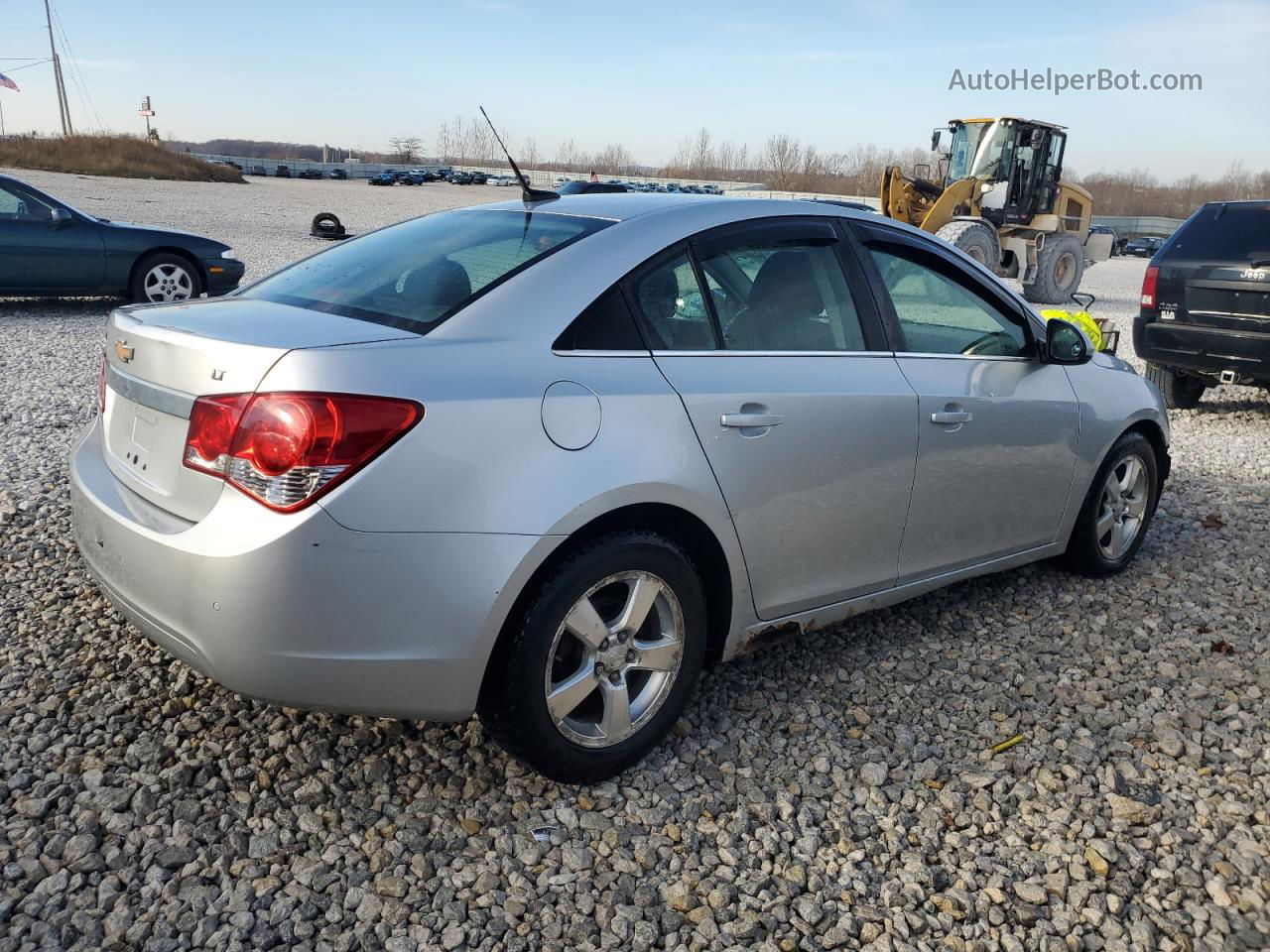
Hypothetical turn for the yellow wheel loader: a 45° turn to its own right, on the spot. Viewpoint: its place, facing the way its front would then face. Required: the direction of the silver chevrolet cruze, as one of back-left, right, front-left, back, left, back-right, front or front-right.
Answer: left

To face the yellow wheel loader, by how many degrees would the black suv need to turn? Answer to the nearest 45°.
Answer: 0° — it already faces it

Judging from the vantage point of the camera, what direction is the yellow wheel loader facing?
facing the viewer and to the left of the viewer

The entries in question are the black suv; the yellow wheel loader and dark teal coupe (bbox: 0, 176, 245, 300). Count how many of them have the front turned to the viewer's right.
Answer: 1

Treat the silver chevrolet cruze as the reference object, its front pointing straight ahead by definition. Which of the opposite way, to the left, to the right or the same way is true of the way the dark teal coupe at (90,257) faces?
the same way

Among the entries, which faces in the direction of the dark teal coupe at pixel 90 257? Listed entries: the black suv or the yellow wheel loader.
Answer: the yellow wheel loader

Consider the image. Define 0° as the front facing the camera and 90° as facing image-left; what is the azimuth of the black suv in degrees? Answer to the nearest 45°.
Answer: approximately 180°

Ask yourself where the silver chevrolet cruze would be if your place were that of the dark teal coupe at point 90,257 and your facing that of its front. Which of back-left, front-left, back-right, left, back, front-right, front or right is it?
right

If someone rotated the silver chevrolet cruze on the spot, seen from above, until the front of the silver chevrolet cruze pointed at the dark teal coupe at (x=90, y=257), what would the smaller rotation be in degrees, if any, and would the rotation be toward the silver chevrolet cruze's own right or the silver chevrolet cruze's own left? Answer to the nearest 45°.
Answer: approximately 90° to the silver chevrolet cruze's own left

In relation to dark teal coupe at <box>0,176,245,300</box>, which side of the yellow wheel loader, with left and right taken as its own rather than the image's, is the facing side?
front

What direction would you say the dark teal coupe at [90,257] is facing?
to the viewer's right

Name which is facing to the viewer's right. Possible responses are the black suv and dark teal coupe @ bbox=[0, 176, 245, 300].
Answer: the dark teal coupe

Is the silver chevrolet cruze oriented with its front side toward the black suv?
yes

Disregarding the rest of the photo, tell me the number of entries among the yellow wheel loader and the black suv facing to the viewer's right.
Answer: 0

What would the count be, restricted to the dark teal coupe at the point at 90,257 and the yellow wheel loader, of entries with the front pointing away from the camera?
0
